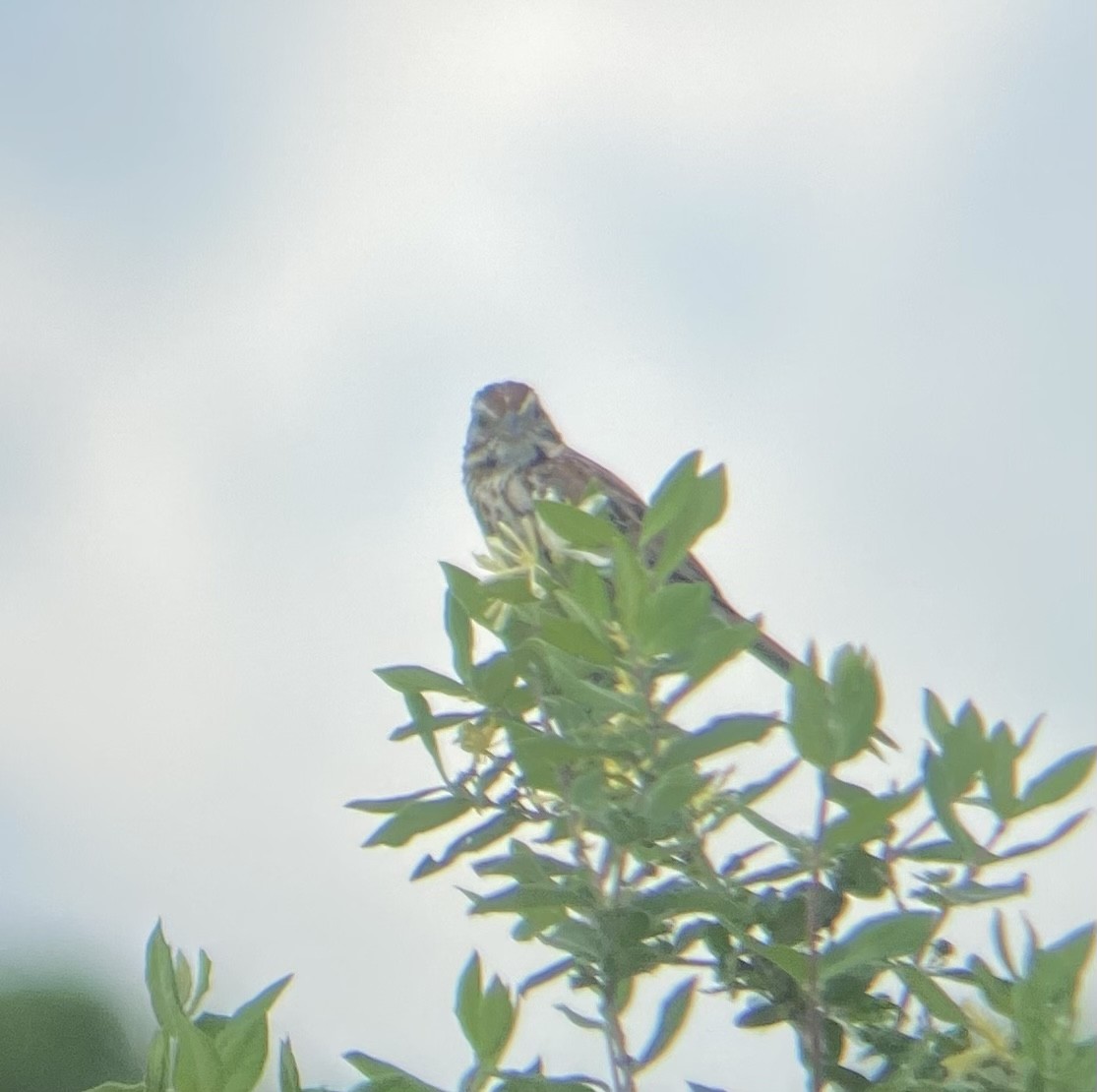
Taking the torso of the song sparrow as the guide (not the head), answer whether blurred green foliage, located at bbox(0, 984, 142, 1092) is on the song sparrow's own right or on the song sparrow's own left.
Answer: on the song sparrow's own right

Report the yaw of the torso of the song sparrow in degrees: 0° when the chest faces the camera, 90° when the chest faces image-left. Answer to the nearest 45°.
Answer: approximately 45°
